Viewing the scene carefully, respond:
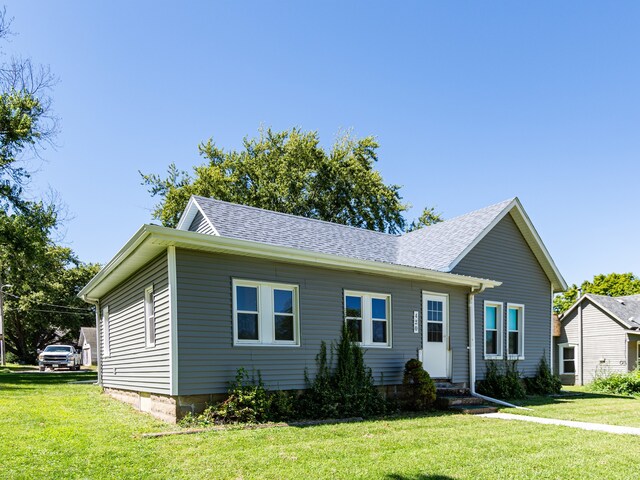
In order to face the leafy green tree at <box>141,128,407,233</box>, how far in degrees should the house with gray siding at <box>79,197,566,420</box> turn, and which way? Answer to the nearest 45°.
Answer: approximately 135° to its left

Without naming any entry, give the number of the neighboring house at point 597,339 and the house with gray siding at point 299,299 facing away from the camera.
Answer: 0

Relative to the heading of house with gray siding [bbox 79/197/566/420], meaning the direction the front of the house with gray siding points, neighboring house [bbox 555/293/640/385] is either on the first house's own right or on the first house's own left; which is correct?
on the first house's own left
